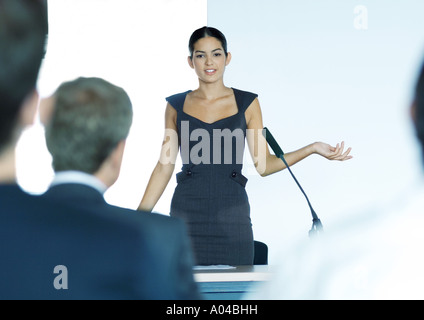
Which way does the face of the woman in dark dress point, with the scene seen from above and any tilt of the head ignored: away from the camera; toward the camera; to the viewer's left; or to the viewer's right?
toward the camera

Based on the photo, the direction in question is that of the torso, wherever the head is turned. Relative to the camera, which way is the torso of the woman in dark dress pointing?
toward the camera
